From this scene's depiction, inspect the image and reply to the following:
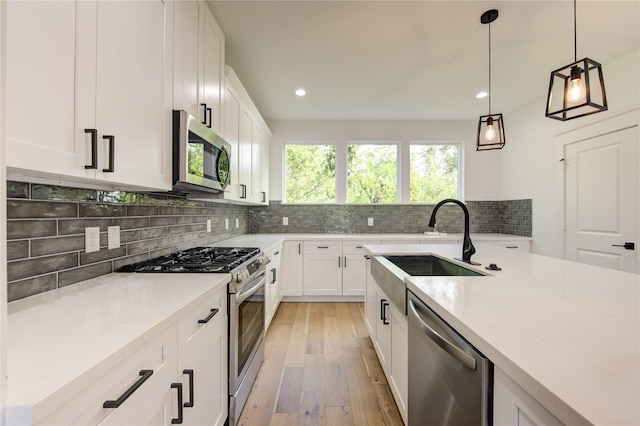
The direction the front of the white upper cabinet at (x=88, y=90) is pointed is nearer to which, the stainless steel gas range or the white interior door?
the white interior door

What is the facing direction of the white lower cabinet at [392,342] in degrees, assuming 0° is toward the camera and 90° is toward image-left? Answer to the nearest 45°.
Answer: approximately 90°

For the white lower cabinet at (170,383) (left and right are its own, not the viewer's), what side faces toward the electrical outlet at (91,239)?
back

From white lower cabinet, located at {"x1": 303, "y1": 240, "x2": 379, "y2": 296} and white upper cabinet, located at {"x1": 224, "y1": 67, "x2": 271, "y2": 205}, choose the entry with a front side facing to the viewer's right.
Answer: the white upper cabinet

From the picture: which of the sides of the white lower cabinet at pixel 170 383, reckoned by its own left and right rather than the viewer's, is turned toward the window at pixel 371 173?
left

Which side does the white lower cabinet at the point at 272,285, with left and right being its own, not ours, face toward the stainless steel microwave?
right

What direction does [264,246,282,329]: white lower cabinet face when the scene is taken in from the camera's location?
facing to the right of the viewer

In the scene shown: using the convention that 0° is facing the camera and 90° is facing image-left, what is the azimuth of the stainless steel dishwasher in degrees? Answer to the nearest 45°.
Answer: approximately 45°

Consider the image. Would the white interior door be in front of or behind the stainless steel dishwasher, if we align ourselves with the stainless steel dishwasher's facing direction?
behind

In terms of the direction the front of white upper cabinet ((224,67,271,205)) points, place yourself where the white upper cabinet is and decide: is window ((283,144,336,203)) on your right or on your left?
on your left

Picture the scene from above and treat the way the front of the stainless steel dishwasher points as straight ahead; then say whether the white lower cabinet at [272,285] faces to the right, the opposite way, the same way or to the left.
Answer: the opposite way

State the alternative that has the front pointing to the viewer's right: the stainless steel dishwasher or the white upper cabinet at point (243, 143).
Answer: the white upper cabinet
